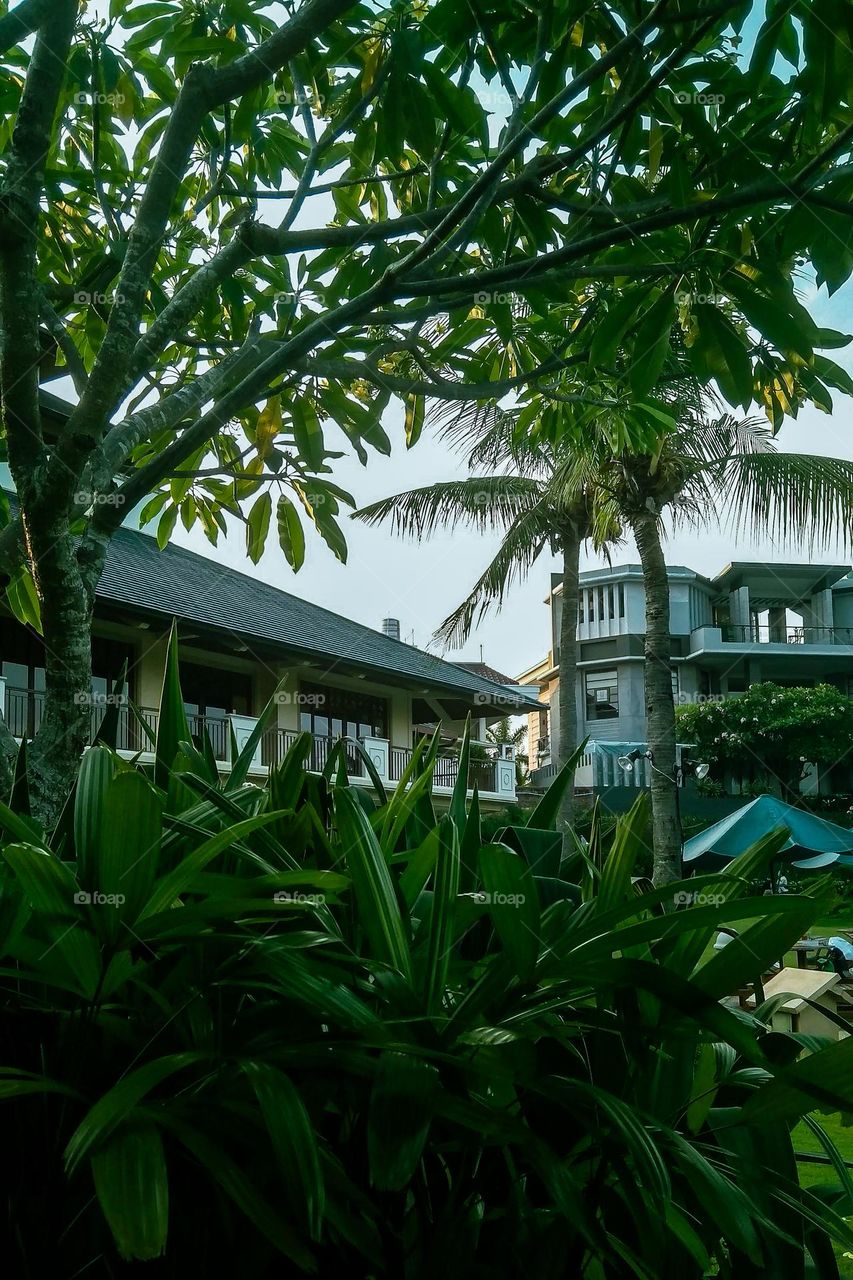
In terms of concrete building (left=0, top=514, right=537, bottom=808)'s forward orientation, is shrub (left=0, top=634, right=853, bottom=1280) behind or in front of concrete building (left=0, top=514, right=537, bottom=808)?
in front

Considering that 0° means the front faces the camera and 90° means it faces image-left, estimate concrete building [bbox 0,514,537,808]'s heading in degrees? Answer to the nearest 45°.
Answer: approximately 315°

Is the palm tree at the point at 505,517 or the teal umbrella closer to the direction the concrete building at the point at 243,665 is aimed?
the teal umbrella

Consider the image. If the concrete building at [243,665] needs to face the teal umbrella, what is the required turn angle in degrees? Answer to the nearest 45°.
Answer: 0° — it already faces it

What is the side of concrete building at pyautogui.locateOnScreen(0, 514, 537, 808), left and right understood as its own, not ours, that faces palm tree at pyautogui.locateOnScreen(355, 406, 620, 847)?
left

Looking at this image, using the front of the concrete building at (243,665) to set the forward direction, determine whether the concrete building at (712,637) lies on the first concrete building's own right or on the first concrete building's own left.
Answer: on the first concrete building's own left

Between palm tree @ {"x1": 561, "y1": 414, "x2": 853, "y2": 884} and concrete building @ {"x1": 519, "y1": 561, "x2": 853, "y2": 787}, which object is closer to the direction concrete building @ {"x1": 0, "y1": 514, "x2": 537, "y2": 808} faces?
the palm tree

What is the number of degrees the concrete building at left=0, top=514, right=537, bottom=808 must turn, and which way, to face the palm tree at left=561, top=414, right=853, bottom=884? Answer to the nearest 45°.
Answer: approximately 45° to its left
